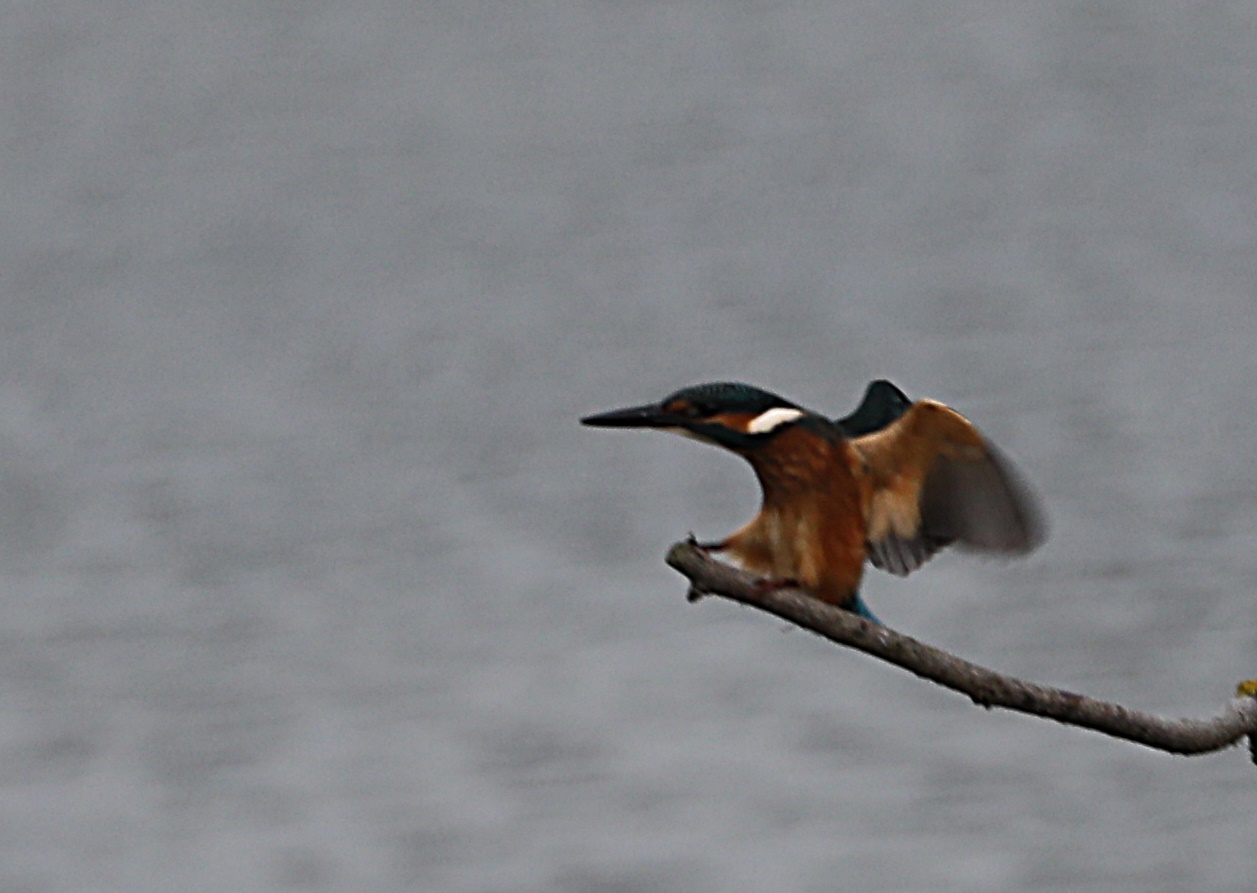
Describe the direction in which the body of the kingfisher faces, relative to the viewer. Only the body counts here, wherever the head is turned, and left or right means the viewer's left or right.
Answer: facing to the left of the viewer
